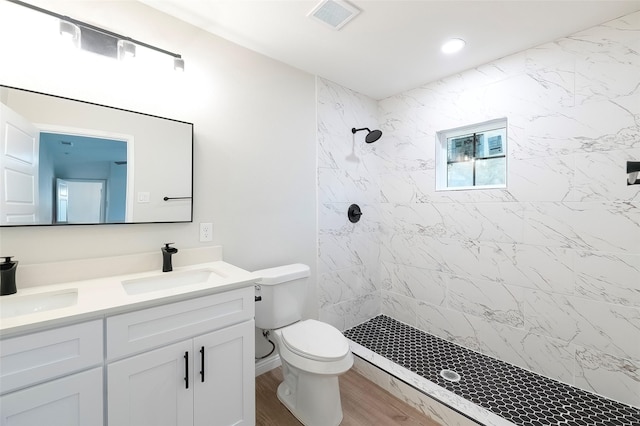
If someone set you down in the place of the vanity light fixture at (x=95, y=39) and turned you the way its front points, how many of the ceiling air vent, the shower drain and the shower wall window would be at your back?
0

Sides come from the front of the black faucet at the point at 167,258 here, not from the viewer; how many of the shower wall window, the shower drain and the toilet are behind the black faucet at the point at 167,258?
0

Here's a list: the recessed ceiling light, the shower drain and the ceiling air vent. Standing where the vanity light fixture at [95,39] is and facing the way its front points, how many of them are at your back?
0

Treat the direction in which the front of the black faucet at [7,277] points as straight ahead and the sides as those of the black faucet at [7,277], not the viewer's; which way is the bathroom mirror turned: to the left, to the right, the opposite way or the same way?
the same way

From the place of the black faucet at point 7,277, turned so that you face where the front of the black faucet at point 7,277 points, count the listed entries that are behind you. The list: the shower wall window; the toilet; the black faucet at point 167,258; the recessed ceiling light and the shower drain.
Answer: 0

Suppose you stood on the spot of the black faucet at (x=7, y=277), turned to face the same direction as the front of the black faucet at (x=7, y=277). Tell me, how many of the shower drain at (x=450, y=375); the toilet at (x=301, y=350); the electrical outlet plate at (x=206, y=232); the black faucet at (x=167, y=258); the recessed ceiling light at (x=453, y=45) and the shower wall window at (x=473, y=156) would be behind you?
0

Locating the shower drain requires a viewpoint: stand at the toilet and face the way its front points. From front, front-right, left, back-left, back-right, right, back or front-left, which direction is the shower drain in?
front-left

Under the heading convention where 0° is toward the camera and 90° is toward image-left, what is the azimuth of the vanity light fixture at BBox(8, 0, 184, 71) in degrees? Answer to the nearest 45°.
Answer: approximately 315°

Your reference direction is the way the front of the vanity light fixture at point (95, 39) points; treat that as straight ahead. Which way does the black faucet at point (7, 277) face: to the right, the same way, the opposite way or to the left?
the same way

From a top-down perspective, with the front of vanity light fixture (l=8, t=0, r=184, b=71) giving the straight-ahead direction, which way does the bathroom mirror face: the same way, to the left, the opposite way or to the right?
the same way

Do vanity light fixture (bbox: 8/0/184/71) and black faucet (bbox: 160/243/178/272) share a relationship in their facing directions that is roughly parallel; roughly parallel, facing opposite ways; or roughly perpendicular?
roughly parallel

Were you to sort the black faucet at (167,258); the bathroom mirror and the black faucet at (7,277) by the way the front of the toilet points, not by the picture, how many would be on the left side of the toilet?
0

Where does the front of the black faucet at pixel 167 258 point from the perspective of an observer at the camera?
facing the viewer and to the right of the viewer

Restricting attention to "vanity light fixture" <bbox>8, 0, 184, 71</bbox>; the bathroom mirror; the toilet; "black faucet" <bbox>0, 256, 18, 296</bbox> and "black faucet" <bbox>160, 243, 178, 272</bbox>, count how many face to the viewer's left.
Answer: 0

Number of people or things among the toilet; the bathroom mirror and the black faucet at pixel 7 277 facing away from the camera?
0

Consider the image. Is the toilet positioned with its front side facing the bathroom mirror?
no
